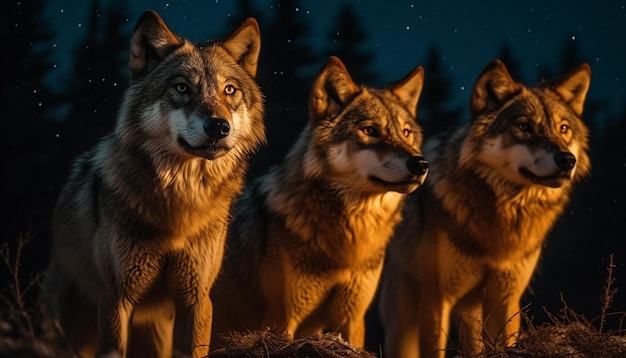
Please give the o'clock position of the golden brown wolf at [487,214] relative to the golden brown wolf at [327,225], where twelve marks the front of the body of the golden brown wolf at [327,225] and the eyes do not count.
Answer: the golden brown wolf at [487,214] is roughly at 10 o'clock from the golden brown wolf at [327,225].

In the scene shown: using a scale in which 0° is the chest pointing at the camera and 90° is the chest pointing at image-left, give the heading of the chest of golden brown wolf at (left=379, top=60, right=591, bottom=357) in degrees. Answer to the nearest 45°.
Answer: approximately 315°

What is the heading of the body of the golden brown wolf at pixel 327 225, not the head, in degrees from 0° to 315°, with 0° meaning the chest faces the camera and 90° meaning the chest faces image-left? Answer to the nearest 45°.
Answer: approximately 315°

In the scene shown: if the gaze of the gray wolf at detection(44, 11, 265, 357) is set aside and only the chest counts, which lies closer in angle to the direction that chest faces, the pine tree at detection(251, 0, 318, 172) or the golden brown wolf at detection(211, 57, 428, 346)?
the golden brown wolf

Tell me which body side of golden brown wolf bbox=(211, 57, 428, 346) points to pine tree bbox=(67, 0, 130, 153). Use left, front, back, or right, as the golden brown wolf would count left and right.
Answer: back

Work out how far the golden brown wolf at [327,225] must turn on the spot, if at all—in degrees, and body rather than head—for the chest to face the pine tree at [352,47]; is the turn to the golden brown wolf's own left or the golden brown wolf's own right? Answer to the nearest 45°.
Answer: approximately 135° to the golden brown wolf's own left

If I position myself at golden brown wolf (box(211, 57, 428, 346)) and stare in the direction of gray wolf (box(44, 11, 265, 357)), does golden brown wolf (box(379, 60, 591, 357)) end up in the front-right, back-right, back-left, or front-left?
back-left

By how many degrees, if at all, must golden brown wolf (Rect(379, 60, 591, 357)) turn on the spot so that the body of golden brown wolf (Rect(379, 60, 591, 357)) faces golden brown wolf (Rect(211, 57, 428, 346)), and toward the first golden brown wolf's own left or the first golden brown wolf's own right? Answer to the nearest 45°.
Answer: approximately 90° to the first golden brown wolf's own right

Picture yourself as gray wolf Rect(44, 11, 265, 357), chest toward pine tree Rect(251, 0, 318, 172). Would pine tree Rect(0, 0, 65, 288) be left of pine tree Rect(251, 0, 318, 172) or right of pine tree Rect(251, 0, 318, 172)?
left

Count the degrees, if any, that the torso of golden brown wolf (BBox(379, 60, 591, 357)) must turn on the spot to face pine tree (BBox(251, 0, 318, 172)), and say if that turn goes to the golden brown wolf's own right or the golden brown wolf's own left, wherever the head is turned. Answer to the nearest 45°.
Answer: approximately 180°

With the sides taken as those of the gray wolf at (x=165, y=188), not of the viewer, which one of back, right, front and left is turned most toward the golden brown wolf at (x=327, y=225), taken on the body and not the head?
left
